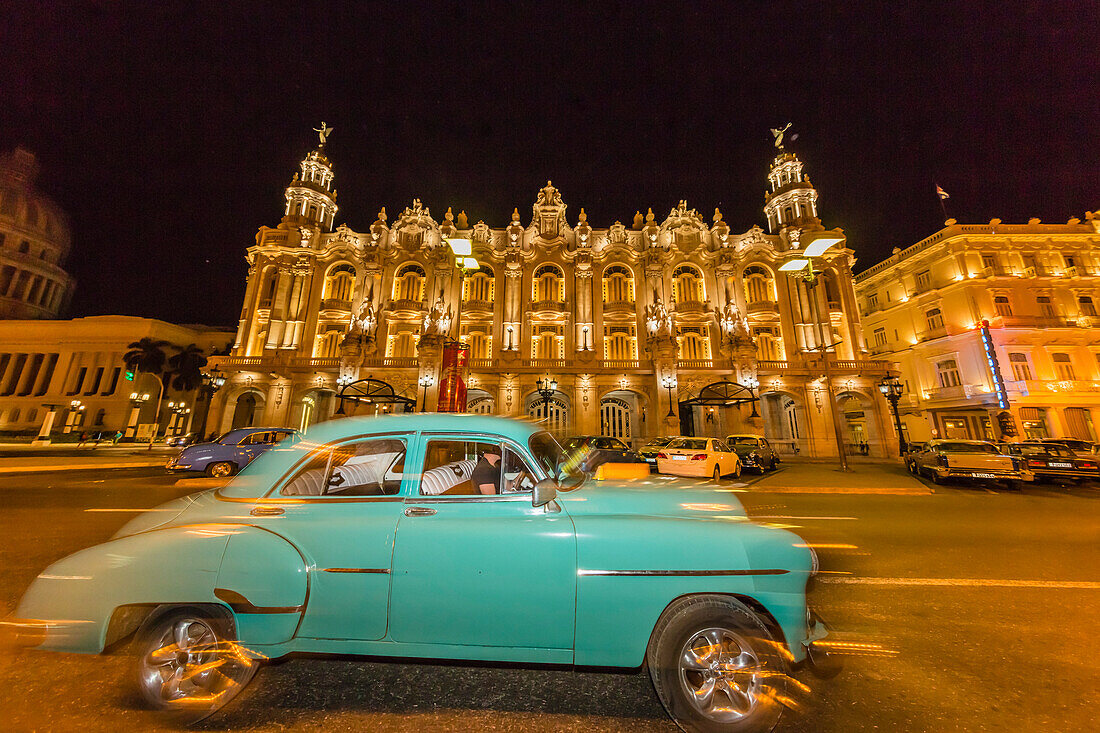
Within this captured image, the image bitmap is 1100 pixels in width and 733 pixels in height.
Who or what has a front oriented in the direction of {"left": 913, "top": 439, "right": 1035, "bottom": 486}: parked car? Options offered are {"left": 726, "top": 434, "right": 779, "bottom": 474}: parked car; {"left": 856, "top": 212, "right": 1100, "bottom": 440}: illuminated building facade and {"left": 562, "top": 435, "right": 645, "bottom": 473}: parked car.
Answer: the illuminated building facade

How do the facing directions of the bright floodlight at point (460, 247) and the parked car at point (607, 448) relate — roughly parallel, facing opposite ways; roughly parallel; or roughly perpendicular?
roughly perpendicular

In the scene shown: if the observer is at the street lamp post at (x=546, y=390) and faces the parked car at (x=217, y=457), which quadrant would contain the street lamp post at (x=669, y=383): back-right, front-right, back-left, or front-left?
back-left

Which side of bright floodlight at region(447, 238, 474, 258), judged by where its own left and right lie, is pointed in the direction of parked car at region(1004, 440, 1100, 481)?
left

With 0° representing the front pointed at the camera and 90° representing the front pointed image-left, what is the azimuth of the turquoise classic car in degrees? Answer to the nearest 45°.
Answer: approximately 270°

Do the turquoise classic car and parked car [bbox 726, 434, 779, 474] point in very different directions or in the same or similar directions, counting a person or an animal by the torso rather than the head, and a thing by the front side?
very different directions

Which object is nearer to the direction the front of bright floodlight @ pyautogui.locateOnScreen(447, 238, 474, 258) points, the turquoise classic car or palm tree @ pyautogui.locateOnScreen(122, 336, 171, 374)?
the turquoise classic car

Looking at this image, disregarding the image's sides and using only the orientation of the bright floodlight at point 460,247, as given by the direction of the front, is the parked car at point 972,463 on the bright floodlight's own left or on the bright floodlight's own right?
on the bright floodlight's own left

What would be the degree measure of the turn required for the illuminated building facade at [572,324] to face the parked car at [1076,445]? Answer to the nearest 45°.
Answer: approximately 45° to its left
